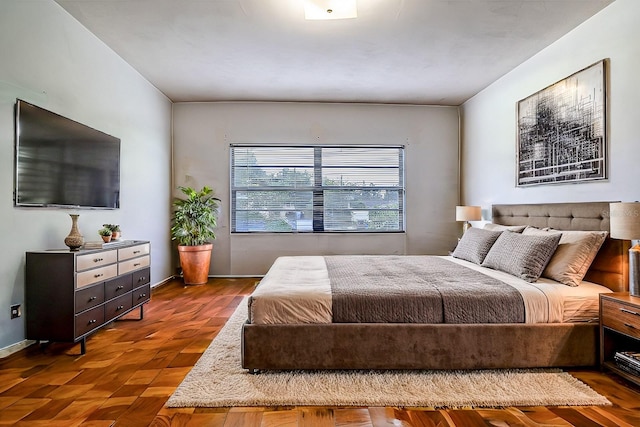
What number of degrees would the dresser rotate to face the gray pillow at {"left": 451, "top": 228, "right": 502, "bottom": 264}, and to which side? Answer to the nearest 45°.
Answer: approximately 45° to its left

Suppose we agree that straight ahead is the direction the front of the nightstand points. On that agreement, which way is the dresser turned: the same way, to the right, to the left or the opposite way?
the opposite way

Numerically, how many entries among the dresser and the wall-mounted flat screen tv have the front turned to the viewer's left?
0

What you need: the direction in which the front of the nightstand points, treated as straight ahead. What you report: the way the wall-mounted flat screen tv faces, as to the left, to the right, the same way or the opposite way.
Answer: the opposite way

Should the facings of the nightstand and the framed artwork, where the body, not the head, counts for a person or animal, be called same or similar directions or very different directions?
same or similar directions

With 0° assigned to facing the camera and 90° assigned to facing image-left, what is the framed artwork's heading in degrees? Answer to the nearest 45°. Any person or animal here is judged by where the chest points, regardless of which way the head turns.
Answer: approximately 45°

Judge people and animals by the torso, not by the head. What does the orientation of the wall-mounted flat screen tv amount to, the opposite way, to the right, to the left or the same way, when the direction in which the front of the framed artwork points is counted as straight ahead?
the opposite way

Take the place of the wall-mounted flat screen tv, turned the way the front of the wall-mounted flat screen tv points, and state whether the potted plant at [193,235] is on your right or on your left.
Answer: on your left

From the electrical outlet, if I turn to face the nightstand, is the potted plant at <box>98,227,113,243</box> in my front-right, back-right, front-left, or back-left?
front-left

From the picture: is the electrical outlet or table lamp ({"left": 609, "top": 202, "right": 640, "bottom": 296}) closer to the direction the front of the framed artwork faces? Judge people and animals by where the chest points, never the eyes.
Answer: the electrical outlet

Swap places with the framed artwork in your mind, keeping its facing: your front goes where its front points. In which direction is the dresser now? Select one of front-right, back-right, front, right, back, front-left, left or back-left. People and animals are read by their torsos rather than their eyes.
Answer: front

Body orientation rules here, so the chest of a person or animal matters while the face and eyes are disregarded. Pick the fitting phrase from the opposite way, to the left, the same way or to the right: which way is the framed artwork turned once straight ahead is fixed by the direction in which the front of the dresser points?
the opposite way

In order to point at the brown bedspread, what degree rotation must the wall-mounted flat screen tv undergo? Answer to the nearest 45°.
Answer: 0° — it already faces it

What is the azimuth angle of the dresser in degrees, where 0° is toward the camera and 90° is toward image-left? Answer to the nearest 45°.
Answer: approximately 315°

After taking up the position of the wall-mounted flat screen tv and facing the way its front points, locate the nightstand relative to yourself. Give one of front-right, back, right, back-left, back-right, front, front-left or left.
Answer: front

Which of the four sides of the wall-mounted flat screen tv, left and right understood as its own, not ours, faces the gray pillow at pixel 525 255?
front
